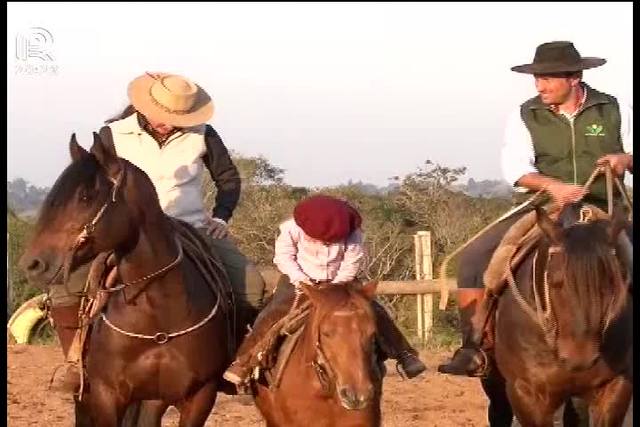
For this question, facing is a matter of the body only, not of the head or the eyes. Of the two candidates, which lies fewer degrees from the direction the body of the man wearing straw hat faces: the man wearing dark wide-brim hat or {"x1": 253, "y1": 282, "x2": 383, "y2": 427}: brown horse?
the brown horse

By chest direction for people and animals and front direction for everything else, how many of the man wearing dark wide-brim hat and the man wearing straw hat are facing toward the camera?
2

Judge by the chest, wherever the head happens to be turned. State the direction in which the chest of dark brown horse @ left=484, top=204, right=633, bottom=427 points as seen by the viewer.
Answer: toward the camera

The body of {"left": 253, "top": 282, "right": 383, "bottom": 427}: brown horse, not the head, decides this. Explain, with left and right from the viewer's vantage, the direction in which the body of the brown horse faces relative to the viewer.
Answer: facing the viewer and to the right of the viewer

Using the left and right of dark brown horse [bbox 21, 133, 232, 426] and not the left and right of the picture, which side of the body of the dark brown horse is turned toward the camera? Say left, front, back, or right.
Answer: front

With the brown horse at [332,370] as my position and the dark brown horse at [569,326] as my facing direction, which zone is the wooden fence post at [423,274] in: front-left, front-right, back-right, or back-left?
front-left

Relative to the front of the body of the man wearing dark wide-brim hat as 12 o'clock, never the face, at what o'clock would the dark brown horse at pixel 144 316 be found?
The dark brown horse is roughly at 2 o'clock from the man wearing dark wide-brim hat.

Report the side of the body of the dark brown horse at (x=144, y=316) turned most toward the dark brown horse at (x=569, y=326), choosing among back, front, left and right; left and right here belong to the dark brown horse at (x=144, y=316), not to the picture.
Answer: left

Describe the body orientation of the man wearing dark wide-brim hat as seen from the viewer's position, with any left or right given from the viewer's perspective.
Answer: facing the viewer

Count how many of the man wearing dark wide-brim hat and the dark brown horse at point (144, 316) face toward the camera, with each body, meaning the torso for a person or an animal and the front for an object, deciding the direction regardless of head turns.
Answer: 2

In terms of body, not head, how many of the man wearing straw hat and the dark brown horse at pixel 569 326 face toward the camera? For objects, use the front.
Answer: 2
